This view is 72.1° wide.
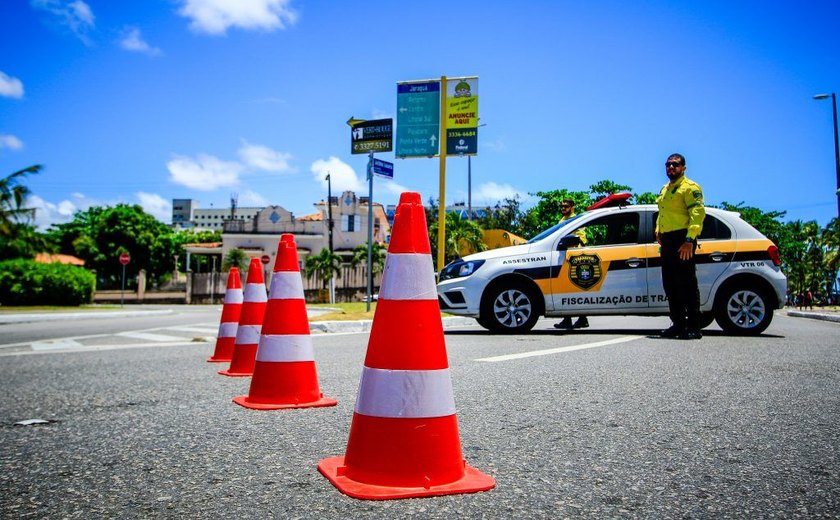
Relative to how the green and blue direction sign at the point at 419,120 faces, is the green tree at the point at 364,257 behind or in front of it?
behind

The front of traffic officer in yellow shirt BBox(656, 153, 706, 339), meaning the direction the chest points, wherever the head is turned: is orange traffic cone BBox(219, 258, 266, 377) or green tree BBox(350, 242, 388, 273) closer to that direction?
the orange traffic cone

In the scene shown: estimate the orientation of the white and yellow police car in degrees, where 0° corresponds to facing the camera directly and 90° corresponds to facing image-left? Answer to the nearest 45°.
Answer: approximately 90°

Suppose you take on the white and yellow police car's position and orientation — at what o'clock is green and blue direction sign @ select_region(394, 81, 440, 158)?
The green and blue direction sign is roughly at 2 o'clock from the white and yellow police car.

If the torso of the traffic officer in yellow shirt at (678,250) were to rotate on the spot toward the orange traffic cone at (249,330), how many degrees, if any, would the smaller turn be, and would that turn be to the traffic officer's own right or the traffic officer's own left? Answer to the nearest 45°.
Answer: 0° — they already face it

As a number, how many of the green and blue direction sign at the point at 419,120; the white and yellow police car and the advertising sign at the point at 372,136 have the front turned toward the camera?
2

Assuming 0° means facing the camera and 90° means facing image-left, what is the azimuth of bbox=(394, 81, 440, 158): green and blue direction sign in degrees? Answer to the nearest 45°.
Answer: approximately 0°
